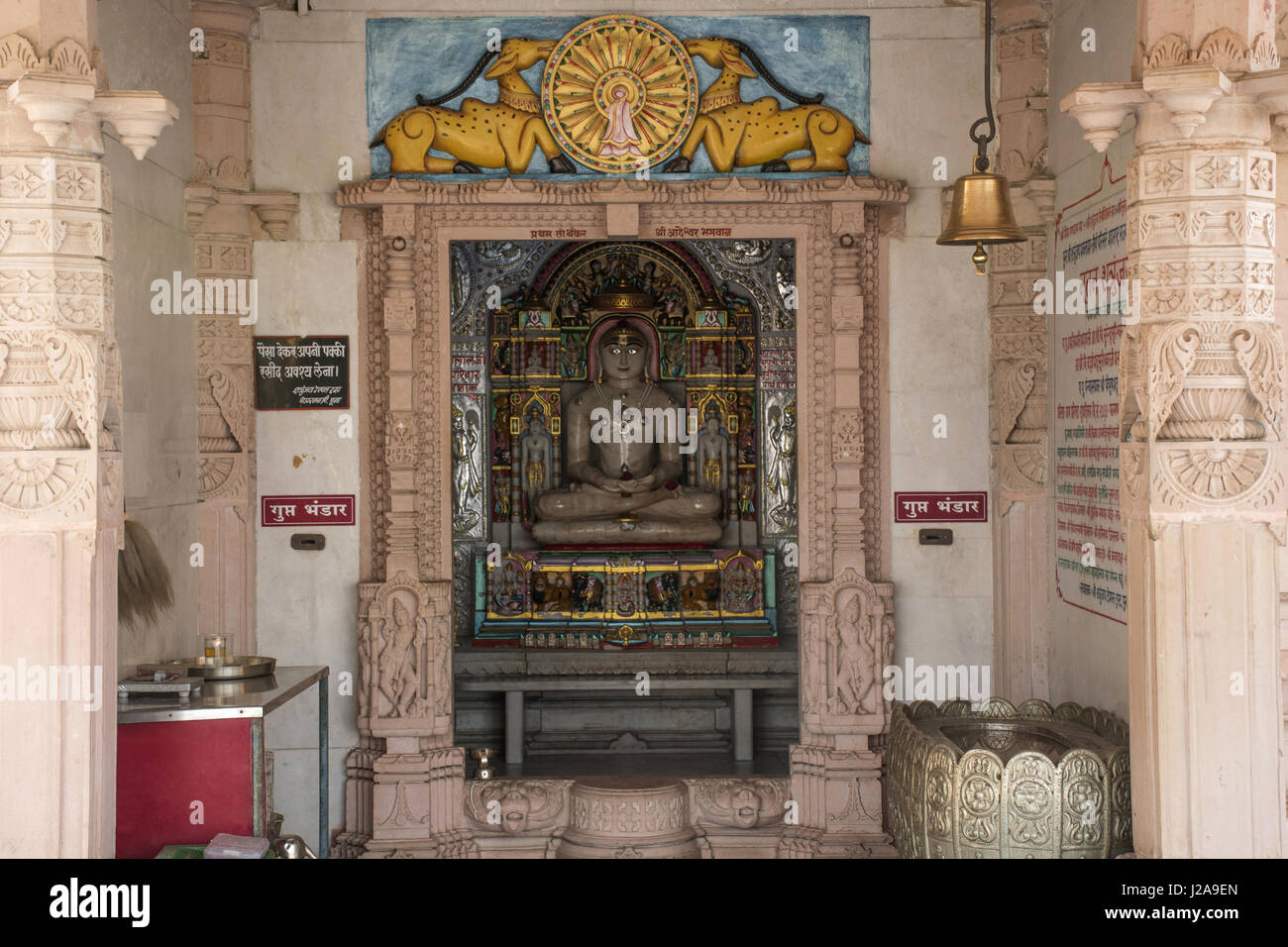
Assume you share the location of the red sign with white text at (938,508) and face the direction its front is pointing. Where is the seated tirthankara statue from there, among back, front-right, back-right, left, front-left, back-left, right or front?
back-right

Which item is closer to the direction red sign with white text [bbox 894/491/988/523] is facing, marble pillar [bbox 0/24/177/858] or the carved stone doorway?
the marble pillar

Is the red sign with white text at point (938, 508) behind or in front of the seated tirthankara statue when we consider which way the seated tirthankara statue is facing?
in front

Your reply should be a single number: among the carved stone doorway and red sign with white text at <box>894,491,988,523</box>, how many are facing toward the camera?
2

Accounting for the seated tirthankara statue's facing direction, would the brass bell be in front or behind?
in front

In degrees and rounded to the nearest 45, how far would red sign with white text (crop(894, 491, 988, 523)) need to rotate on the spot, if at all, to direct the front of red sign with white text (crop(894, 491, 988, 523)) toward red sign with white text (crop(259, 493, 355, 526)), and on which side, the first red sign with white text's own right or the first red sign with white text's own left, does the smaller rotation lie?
approximately 90° to the first red sign with white text's own right

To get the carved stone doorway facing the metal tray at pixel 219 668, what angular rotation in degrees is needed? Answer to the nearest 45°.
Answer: approximately 45° to its right

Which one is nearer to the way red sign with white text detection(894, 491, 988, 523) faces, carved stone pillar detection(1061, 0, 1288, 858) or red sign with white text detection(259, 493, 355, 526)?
the carved stone pillar

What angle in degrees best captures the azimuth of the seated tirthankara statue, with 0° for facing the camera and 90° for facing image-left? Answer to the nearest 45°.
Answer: approximately 0°

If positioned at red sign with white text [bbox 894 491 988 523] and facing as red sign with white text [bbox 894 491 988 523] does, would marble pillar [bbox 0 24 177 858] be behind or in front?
in front

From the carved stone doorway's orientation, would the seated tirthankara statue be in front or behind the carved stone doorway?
behind

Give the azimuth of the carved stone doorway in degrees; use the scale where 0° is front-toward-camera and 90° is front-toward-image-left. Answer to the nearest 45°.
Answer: approximately 0°

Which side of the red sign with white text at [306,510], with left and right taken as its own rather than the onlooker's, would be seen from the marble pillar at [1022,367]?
left
